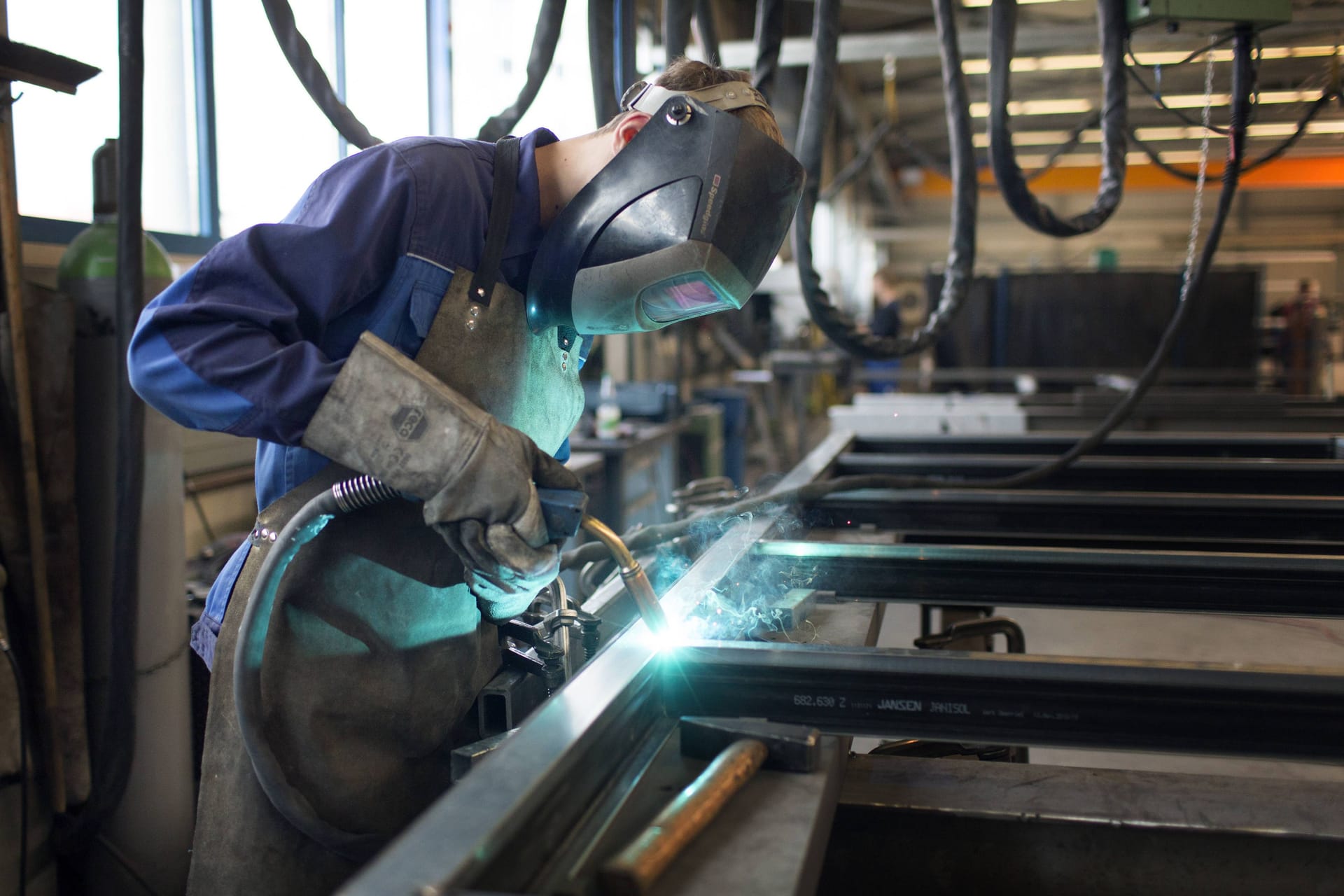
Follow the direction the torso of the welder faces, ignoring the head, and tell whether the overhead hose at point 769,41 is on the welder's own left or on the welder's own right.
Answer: on the welder's own left

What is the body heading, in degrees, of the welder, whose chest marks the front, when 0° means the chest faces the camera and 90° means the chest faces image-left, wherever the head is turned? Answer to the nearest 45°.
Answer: approximately 315°

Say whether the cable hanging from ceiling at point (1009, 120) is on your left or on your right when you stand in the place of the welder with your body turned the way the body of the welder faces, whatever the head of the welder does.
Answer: on your left

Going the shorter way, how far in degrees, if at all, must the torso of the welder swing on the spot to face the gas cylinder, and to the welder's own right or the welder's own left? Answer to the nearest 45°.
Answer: approximately 180°

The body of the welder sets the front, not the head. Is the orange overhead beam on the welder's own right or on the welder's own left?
on the welder's own left

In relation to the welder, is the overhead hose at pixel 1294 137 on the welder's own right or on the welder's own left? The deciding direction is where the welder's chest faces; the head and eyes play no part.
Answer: on the welder's own left

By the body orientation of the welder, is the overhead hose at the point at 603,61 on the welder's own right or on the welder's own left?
on the welder's own left

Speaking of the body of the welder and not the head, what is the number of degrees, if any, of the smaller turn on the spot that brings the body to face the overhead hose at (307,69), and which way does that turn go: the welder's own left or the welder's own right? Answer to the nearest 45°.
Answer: approximately 135° to the welder's own left
